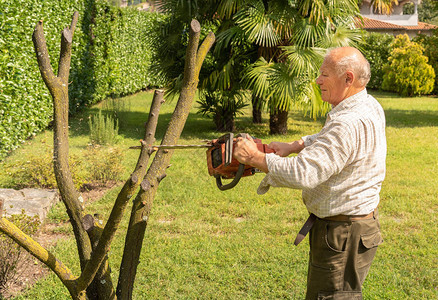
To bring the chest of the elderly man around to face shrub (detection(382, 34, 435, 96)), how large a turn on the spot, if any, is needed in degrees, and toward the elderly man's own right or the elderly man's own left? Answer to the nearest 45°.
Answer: approximately 90° to the elderly man's own right

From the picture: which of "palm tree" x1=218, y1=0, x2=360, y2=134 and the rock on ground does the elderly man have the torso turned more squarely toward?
the rock on ground

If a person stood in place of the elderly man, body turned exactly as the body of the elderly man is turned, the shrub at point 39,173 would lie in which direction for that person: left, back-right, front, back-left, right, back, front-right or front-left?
front-right

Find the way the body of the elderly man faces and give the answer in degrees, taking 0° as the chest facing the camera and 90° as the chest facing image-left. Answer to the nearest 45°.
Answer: approximately 90°

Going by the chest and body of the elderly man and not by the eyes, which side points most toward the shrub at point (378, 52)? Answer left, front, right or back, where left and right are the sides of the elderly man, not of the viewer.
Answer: right

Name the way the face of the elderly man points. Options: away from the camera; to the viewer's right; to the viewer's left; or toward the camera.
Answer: to the viewer's left

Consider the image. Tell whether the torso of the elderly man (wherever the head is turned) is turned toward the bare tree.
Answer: yes

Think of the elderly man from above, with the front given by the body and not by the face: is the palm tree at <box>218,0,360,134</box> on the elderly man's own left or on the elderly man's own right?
on the elderly man's own right

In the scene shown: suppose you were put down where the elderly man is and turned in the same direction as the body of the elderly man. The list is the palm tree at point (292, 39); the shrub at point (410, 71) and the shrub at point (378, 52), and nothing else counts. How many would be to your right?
3

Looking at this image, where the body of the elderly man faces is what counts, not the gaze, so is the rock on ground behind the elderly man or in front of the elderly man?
in front
